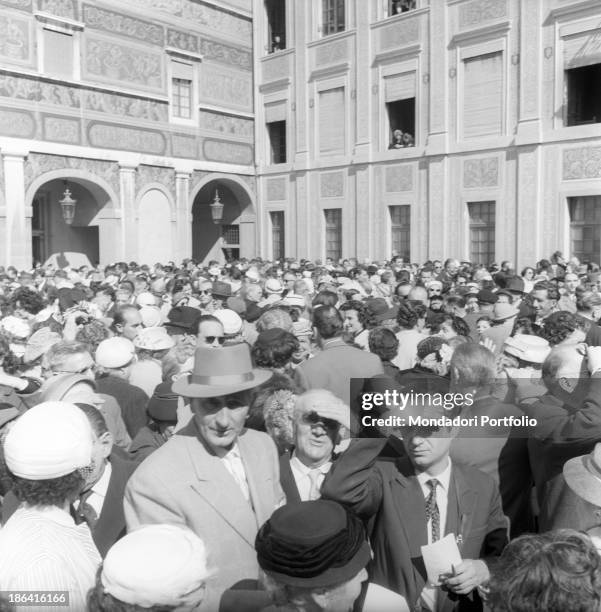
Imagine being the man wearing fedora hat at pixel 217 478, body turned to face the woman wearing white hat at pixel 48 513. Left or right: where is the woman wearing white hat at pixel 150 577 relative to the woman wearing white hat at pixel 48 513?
left

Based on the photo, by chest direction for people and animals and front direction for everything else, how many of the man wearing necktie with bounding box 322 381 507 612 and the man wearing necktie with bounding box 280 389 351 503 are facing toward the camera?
2

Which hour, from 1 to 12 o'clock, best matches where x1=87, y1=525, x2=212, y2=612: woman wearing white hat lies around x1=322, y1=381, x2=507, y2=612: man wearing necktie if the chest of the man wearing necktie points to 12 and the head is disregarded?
The woman wearing white hat is roughly at 1 o'clock from the man wearing necktie.

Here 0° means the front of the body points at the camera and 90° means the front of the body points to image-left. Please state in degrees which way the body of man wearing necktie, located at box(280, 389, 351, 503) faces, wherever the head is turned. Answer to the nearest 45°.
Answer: approximately 0°

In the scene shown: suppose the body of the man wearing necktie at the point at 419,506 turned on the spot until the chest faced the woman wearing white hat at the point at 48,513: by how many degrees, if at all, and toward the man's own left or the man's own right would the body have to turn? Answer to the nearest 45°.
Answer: approximately 45° to the man's own right

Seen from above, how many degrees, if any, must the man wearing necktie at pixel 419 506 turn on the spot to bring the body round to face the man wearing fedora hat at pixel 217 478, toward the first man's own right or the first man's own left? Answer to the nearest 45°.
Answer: approximately 90° to the first man's own right

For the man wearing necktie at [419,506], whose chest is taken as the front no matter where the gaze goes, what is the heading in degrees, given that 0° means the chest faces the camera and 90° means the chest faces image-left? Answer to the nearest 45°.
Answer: approximately 0°
